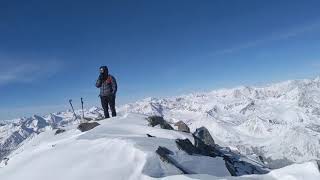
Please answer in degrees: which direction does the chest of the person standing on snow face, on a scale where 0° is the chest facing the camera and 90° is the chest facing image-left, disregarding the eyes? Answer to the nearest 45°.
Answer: approximately 45°
